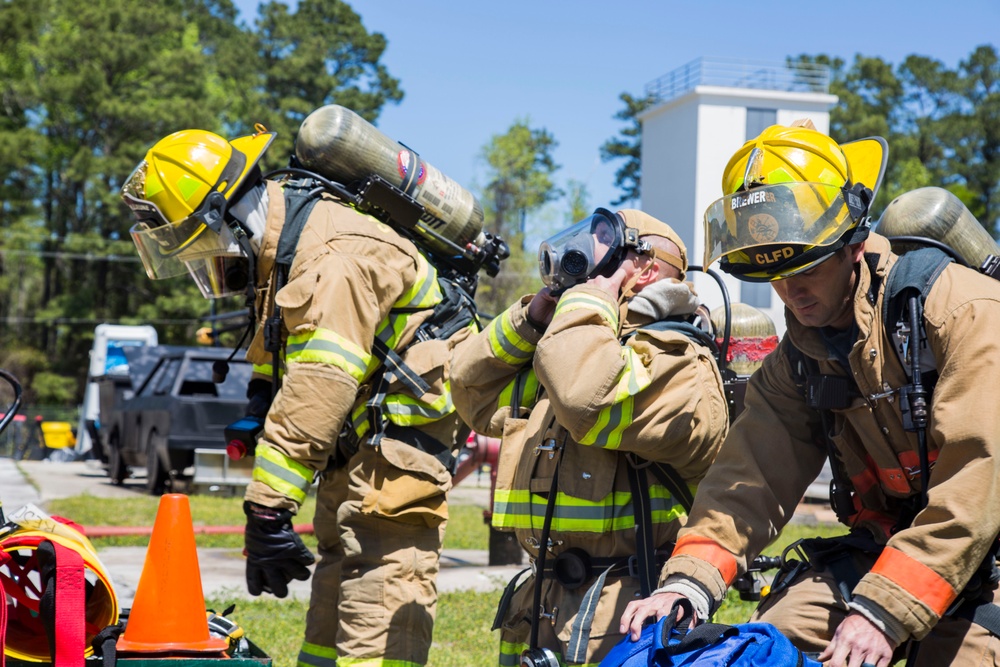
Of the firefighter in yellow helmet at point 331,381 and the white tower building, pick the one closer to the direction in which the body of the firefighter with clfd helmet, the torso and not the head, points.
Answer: the firefighter in yellow helmet

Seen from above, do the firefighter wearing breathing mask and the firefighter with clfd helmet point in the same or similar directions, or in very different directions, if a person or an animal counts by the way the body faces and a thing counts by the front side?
same or similar directions

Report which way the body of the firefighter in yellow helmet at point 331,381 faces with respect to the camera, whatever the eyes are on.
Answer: to the viewer's left

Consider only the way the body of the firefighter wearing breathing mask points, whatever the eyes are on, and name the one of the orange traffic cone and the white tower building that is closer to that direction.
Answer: the orange traffic cone

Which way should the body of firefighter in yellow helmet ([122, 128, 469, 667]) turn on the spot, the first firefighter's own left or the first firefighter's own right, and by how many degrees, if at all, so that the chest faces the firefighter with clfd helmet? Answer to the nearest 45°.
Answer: approximately 135° to the first firefighter's own left

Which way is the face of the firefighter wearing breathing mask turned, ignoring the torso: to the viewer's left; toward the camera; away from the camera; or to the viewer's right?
to the viewer's left

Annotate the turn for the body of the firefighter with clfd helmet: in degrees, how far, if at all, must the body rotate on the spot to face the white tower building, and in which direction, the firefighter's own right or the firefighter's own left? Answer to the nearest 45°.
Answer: approximately 135° to the firefighter's own right

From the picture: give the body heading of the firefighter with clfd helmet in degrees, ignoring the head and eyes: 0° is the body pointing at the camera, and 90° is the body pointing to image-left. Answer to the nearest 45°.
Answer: approximately 45°

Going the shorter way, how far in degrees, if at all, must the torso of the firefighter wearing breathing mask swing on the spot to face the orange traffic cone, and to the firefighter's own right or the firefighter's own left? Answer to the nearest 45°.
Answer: approximately 45° to the firefighter's own right

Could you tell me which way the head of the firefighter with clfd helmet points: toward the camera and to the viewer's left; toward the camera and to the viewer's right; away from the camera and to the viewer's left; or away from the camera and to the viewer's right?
toward the camera and to the viewer's left

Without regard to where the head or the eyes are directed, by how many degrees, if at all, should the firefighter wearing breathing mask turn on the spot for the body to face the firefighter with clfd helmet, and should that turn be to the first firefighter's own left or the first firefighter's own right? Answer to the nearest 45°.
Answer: approximately 90° to the first firefighter's own left

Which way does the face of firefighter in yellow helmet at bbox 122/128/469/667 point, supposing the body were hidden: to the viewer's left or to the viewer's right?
to the viewer's left

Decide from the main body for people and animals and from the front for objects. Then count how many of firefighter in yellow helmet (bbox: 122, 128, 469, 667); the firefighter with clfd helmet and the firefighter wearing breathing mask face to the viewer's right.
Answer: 0
